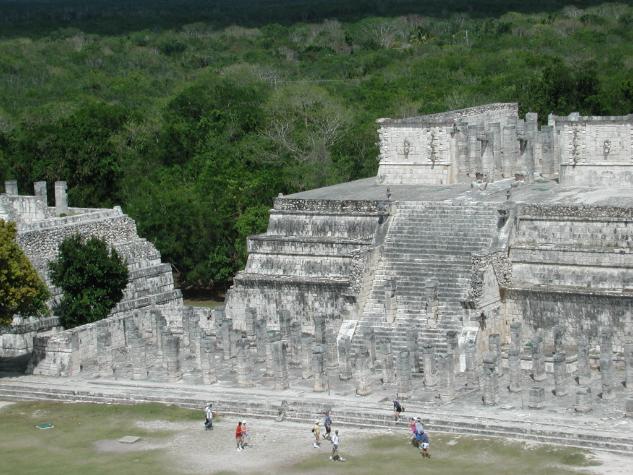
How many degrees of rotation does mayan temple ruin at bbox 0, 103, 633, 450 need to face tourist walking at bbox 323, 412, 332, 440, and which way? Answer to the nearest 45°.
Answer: approximately 45° to its right

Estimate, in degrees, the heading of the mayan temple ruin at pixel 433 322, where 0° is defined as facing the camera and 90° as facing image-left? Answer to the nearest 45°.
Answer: approximately 0°

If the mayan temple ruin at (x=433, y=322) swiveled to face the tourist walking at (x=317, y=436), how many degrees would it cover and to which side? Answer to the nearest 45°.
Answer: approximately 45° to its right

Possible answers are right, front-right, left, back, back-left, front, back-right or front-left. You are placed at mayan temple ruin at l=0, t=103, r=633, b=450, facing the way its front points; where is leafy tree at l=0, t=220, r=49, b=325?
right

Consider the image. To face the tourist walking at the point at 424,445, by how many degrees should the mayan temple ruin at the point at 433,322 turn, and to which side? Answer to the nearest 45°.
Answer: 0° — it already faces them
